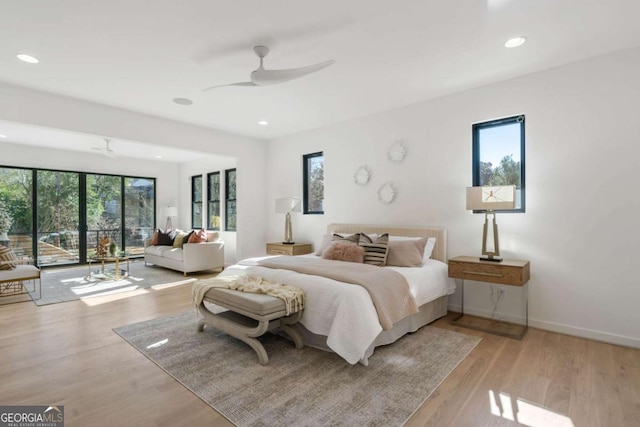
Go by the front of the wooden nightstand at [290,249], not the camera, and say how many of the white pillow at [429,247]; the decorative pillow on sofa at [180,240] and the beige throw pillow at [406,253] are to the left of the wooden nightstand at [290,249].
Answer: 2

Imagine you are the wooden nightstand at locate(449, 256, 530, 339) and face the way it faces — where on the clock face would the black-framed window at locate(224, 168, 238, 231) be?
The black-framed window is roughly at 2 o'clock from the wooden nightstand.

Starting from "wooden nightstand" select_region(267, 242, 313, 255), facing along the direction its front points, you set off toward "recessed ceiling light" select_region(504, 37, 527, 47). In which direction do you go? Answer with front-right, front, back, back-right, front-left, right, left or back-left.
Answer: left

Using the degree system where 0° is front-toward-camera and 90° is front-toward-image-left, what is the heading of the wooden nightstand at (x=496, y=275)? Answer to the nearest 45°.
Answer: approximately 45°

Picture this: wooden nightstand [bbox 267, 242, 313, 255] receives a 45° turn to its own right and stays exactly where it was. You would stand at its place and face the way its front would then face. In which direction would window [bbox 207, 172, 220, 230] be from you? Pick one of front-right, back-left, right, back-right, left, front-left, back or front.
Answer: front-right

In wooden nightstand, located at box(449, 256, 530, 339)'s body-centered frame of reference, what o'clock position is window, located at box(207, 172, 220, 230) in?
The window is roughly at 2 o'clock from the wooden nightstand.

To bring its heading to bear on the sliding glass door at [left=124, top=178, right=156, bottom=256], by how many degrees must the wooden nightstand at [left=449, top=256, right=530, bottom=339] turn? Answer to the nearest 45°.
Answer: approximately 45° to its right

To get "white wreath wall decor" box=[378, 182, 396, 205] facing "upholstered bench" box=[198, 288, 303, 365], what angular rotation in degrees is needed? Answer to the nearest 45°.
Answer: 0° — it already faces it
